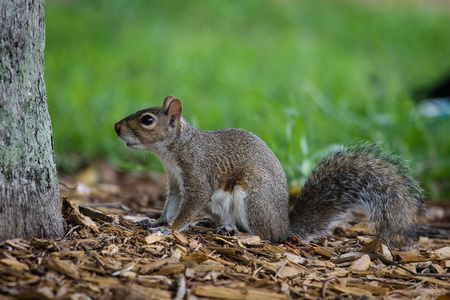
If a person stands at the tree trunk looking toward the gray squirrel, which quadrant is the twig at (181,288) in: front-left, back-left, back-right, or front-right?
front-right

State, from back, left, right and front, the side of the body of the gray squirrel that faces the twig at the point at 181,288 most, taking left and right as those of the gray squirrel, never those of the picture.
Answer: left

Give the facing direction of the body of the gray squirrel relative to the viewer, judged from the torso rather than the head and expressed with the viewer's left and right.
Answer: facing to the left of the viewer

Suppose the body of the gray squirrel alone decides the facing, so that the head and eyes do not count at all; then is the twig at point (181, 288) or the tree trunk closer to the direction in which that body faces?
the tree trunk

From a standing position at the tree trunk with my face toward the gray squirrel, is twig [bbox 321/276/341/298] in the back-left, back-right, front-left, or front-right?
front-right

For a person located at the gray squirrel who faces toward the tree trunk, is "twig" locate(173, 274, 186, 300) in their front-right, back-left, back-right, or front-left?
front-left

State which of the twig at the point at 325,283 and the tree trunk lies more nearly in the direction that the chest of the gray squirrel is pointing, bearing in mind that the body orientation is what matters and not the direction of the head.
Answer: the tree trunk

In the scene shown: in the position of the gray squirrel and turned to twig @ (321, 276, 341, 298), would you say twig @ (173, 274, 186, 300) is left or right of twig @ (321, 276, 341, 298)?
right

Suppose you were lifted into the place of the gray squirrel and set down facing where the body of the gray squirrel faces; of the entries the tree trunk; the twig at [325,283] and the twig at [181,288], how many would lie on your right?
0

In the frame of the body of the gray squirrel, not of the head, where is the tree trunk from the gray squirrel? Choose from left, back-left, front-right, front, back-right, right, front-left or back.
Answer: front-left

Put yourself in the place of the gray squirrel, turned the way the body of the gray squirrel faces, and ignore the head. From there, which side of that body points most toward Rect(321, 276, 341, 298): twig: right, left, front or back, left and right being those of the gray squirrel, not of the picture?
left
